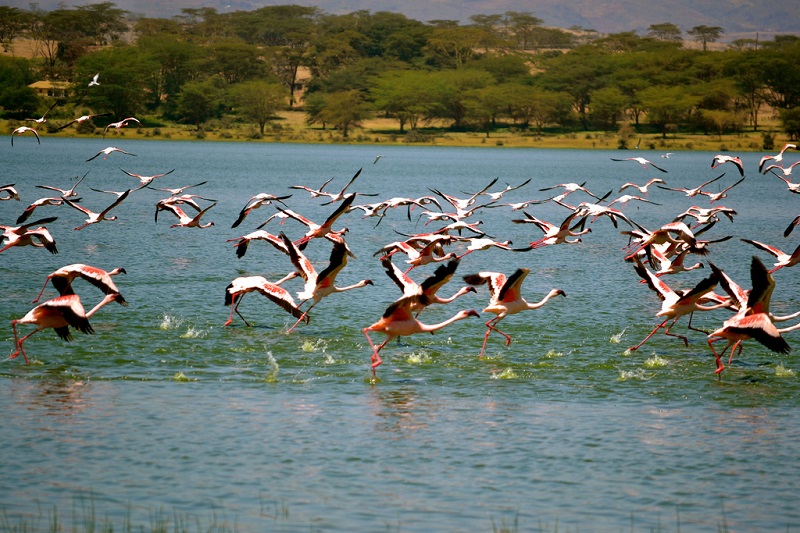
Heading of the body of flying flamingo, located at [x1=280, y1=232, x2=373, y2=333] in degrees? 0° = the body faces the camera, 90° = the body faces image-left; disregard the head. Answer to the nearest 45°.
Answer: approximately 270°

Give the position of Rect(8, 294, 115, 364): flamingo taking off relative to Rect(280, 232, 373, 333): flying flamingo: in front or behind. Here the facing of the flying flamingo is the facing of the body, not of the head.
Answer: behind

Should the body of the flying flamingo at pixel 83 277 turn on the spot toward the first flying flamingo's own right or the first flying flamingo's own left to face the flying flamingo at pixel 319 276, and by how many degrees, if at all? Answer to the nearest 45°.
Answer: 0° — it already faces it

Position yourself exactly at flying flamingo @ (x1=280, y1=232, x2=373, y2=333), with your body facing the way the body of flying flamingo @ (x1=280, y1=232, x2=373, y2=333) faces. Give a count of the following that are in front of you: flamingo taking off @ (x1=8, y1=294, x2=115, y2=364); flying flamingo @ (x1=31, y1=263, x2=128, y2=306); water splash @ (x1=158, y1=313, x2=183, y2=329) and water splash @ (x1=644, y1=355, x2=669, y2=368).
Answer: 1

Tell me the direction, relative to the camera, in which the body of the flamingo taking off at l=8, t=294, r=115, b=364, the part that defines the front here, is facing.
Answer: to the viewer's right

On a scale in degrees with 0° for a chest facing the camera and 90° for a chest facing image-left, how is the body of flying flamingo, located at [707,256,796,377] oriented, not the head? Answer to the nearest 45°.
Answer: approximately 270°

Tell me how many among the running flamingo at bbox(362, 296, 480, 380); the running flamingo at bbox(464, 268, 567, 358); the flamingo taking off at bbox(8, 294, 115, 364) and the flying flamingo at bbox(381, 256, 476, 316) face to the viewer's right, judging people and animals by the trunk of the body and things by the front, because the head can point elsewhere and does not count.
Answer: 4

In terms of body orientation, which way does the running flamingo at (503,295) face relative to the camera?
to the viewer's right

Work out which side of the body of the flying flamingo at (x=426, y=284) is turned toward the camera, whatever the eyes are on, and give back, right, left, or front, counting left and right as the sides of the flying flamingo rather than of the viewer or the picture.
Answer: right

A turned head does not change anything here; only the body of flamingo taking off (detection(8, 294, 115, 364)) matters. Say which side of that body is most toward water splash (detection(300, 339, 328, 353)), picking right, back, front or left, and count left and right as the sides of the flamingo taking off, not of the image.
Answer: front

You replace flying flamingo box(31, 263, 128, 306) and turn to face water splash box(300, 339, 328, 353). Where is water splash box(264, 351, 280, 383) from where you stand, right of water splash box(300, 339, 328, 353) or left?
right

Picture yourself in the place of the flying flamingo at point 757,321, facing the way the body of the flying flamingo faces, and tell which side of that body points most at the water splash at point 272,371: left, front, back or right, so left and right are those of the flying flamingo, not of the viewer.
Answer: back

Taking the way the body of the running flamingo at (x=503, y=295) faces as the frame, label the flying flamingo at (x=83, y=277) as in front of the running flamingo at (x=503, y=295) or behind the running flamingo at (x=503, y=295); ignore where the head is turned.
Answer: behind

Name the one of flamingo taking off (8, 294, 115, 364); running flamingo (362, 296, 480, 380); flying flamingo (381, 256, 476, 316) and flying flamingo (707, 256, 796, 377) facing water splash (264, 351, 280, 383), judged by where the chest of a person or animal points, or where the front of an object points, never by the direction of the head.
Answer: the flamingo taking off

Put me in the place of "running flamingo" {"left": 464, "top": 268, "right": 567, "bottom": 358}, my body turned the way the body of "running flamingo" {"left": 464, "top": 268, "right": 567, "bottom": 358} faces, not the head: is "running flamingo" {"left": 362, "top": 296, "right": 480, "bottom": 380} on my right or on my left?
on my right

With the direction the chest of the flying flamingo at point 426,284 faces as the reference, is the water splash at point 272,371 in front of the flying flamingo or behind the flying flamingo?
behind

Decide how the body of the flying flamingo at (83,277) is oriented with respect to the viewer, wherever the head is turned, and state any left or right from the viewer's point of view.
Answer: facing to the right of the viewer

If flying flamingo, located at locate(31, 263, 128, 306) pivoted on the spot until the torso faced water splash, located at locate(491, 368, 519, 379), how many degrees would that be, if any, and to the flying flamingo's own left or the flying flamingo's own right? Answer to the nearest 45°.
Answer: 0° — it already faces it
